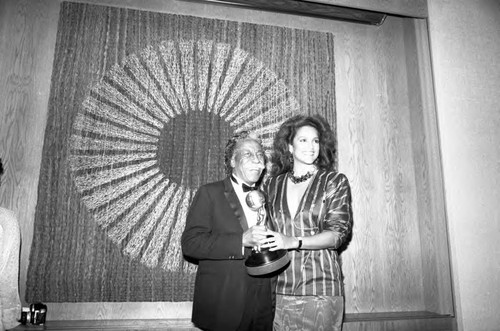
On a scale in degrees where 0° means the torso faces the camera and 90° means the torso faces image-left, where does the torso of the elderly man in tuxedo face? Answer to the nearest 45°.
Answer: approximately 315°

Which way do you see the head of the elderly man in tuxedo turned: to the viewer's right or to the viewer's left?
to the viewer's right
